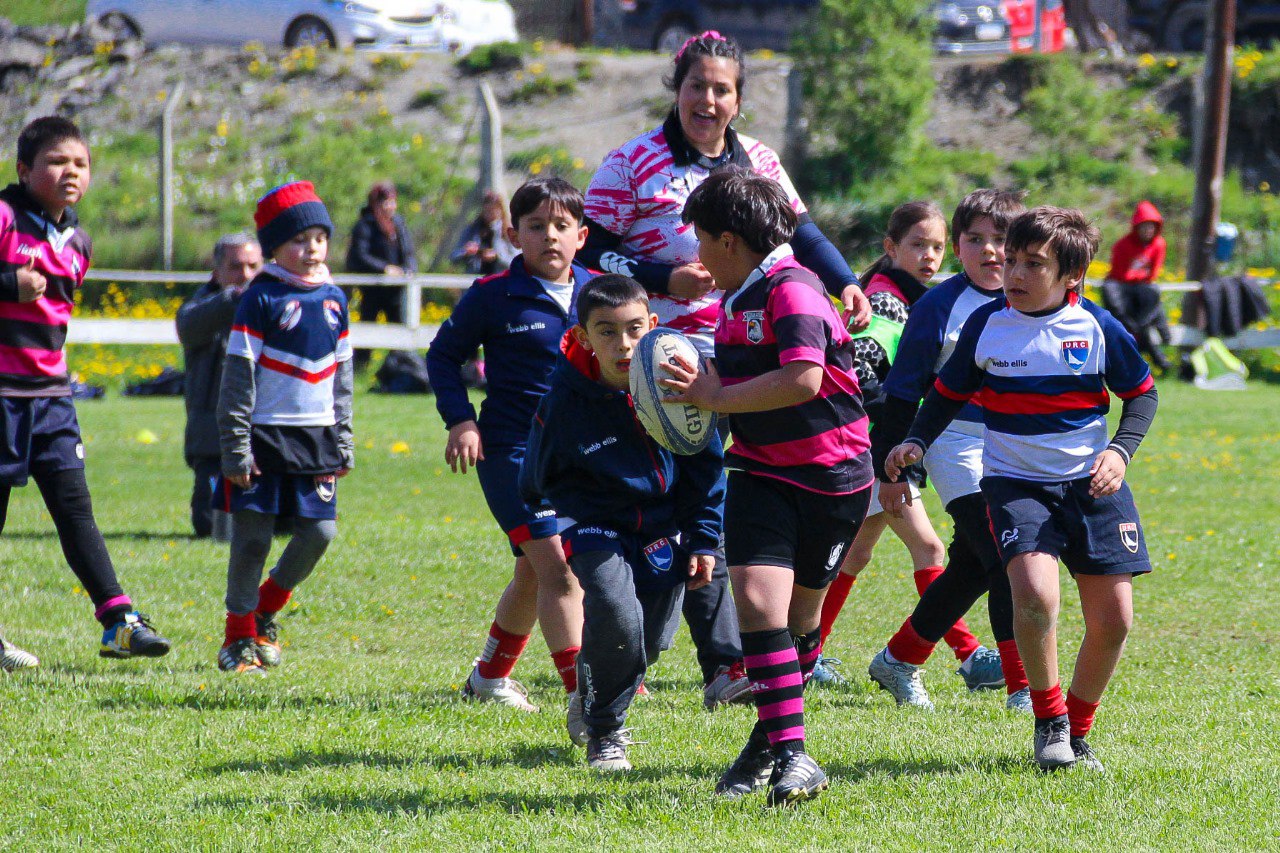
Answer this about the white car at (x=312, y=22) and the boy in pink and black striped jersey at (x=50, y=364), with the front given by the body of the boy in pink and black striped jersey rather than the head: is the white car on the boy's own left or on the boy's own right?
on the boy's own left

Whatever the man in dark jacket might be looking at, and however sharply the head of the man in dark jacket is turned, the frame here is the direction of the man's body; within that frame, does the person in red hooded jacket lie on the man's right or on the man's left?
on the man's left

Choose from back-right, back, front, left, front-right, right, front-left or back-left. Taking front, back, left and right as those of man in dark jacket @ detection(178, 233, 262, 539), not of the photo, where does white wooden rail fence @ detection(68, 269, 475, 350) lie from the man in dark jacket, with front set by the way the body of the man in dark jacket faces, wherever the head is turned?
back-left

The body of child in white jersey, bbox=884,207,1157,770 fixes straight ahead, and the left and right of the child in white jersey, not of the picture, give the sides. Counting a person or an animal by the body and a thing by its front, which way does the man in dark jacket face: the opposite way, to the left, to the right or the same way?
to the left

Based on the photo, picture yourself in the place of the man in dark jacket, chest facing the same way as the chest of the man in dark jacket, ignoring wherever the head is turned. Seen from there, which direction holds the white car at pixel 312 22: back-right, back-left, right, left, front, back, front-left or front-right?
back-left

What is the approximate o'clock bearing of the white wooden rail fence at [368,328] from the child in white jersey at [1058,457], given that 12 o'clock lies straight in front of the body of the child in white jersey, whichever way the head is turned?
The white wooden rail fence is roughly at 5 o'clock from the child in white jersey.

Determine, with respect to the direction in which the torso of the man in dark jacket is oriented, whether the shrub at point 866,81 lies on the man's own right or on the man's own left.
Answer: on the man's own left

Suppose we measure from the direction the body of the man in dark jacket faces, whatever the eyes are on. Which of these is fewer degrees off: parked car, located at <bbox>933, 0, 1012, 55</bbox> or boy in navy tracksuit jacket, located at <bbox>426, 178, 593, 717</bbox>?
the boy in navy tracksuit jacket

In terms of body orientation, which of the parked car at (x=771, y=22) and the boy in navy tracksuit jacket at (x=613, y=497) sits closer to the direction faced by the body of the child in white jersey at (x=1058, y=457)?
the boy in navy tracksuit jacket

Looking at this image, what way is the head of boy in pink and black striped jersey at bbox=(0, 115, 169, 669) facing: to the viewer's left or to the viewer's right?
to the viewer's right
